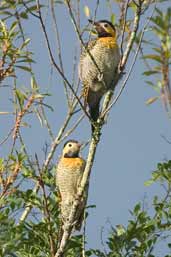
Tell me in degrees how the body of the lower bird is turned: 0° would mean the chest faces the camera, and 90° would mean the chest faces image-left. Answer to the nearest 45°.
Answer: approximately 315°
